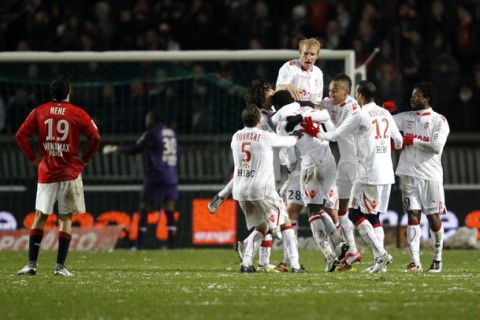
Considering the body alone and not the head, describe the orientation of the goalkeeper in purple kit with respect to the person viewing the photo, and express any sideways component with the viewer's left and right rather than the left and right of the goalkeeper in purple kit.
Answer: facing away from the viewer and to the left of the viewer

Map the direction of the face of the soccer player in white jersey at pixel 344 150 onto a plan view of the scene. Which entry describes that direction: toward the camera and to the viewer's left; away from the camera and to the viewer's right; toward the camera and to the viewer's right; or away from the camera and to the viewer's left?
toward the camera and to the viewer's left

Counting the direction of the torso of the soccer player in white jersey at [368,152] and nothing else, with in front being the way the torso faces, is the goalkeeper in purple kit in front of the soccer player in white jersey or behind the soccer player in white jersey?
in front

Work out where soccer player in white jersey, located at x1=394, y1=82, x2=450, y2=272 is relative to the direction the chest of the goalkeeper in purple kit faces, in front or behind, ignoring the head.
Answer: behind

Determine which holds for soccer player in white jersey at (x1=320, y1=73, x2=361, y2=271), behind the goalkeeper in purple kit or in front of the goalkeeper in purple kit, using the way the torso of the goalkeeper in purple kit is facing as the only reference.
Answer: behind

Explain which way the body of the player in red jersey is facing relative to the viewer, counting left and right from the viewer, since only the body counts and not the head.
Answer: facing away from the viewer

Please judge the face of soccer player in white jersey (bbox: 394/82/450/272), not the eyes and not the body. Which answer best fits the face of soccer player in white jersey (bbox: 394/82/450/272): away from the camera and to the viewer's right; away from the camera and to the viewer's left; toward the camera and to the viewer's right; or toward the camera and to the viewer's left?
toward the camera and to the viewer's left

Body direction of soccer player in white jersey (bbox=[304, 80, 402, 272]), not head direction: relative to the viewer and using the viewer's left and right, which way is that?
facing away from the viewer and to the left of the viewer

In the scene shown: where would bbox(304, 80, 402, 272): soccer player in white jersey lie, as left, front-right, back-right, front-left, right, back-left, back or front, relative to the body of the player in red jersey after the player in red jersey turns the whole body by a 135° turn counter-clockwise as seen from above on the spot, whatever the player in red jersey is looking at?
back-left

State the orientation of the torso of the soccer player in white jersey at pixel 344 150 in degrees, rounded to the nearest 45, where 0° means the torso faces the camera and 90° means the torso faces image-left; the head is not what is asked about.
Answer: approximately 45°

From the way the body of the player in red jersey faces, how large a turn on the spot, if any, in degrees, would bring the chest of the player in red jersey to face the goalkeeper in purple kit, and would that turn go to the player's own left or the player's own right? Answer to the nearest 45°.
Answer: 0° — they already face them
